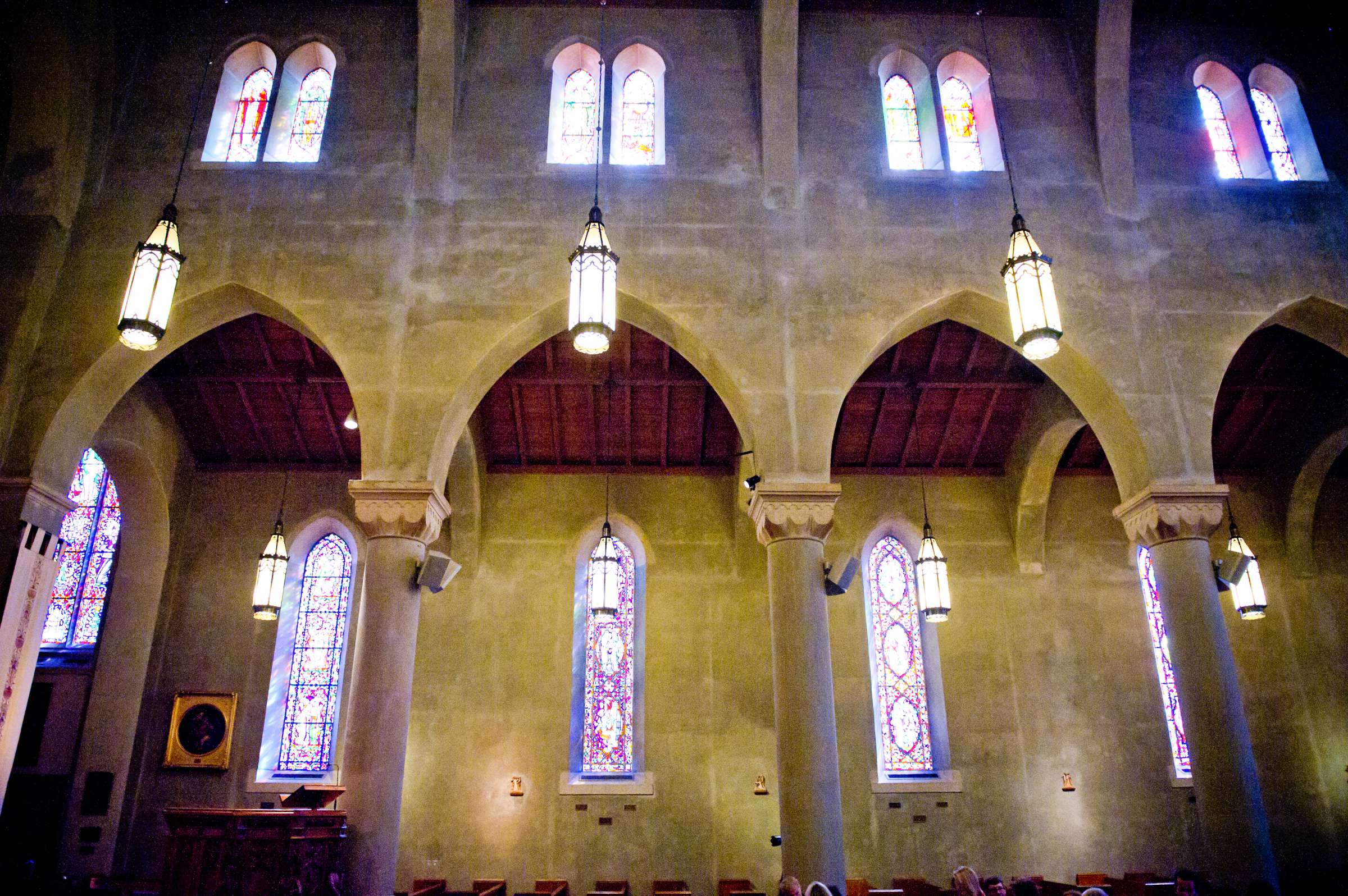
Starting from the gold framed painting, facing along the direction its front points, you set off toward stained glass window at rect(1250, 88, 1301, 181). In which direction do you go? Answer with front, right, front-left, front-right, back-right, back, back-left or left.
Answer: front-left

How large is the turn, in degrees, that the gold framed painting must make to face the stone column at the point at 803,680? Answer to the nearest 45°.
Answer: approximately 45° to its left

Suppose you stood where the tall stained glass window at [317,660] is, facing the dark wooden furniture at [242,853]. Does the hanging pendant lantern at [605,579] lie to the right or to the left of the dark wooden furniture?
left

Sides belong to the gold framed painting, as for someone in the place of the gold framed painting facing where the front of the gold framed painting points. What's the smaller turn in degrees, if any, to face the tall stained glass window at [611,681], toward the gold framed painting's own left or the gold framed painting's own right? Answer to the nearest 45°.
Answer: approximately 90° to the gold framed painting's own left

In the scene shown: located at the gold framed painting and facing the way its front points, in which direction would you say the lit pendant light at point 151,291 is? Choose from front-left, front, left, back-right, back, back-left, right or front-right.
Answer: front

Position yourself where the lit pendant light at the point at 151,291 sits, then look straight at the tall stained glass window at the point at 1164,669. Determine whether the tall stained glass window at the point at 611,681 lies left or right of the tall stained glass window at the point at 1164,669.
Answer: left

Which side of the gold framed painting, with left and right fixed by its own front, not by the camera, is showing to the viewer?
front

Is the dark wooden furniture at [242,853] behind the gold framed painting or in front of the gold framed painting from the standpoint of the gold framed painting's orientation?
in front

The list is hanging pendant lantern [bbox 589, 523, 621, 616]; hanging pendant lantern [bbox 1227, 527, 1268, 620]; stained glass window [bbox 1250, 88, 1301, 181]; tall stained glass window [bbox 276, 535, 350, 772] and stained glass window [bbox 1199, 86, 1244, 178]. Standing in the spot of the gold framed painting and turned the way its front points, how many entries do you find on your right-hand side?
0

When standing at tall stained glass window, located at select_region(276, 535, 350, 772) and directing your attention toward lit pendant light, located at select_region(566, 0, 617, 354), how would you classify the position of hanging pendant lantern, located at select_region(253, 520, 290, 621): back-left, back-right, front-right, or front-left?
front-right

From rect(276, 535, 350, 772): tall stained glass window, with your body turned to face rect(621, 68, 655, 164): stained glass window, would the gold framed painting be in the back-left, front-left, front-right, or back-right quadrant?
back-right

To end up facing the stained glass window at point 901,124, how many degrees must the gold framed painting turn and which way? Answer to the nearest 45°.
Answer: approximately 45° to its left

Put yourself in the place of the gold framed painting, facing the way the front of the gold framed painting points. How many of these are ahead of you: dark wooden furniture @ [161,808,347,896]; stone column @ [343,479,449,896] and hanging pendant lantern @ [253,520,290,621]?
3

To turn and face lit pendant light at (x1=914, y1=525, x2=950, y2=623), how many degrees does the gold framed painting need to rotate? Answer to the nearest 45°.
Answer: approximately 45° to its left

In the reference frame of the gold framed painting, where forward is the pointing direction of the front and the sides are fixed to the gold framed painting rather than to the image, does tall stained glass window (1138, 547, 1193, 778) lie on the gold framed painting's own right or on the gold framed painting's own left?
on the gold framed painting's own left

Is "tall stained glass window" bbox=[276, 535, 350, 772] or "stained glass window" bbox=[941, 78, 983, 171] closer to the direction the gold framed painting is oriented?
the stained glass window
